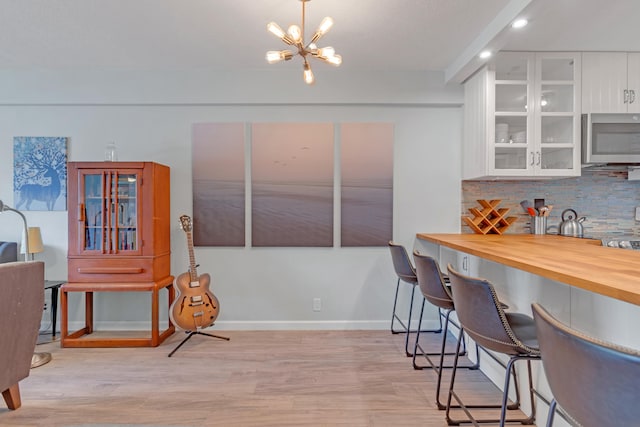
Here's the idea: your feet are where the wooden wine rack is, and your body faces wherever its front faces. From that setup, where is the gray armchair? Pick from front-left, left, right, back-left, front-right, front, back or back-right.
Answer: front-right

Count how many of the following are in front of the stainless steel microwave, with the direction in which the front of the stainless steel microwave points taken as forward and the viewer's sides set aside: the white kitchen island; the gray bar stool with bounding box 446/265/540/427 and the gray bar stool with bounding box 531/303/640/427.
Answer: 3

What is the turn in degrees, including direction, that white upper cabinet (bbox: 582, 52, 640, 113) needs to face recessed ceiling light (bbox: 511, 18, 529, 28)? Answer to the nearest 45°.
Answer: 0° — it already faces it

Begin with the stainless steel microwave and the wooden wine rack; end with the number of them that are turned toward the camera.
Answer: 2

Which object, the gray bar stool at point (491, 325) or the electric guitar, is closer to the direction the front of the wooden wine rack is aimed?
the gray bar stool

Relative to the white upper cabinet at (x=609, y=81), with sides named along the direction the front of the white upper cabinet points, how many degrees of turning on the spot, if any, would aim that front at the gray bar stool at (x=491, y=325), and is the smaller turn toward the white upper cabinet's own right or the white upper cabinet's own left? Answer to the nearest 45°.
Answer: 0° — it already faces it

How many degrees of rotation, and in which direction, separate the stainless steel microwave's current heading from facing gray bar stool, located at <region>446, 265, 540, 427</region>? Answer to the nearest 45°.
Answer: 0° — it already faces it
